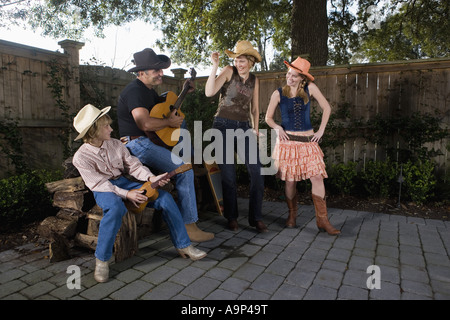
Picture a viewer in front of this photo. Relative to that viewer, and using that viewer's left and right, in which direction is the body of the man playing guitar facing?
facing to the right of the viewer

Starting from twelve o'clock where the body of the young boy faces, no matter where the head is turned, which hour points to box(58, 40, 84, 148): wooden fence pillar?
The wooden fence pillar is roughly at 7 o'clock from the young boy.

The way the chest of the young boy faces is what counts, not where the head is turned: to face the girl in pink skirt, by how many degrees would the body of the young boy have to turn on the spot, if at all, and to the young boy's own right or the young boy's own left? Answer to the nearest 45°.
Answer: approximately 45° to the young boy's own left

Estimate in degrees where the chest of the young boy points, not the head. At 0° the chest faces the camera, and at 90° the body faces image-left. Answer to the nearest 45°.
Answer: approximately 315°

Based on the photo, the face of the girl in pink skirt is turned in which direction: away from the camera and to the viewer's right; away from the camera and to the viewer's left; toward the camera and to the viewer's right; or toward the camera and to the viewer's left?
toward the camera and to the viewer's left

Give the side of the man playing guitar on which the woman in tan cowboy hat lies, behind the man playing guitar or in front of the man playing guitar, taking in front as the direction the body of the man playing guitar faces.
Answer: in front

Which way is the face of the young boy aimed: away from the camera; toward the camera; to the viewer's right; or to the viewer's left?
to the viewer's right

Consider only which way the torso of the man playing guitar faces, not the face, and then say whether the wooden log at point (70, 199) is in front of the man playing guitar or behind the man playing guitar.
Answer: behind

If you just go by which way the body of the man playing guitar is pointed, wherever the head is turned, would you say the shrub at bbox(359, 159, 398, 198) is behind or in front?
in front

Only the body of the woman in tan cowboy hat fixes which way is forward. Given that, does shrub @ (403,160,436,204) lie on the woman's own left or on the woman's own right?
on the woman's own left
